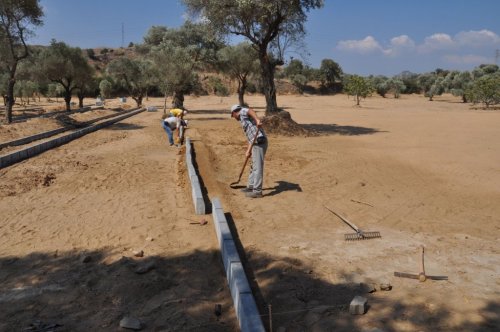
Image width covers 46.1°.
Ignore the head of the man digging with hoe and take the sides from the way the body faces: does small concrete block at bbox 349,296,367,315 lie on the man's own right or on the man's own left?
on the man's own left

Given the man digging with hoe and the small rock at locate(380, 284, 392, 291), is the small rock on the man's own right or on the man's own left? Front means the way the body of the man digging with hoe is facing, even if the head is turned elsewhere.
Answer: on the man's own left

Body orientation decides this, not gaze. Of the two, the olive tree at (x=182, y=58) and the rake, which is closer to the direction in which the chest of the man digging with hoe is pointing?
the olive tree

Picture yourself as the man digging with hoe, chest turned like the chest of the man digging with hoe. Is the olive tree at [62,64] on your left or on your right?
on your right

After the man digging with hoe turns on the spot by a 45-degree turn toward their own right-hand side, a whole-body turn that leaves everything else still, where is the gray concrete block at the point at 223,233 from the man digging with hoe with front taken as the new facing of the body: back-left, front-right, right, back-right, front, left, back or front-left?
back-left

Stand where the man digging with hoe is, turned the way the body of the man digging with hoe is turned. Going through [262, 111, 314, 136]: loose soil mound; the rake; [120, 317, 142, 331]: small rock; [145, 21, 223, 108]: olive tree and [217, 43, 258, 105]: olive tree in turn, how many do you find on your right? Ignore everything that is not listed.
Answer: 3

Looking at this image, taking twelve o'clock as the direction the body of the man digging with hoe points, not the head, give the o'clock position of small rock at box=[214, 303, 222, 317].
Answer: The small rock is roughly at 9 o'clock from the man digging with hoe.

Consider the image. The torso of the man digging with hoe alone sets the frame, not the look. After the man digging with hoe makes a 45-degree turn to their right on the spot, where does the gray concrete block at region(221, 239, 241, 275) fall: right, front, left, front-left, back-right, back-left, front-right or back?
back-left

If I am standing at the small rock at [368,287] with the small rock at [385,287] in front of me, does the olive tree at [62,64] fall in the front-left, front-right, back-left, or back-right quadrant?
back-left

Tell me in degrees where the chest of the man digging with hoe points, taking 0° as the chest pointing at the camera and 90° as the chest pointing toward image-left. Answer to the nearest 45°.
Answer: approximately 90°

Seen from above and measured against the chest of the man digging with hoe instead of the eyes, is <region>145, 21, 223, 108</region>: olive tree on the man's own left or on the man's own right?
on the man's own right
